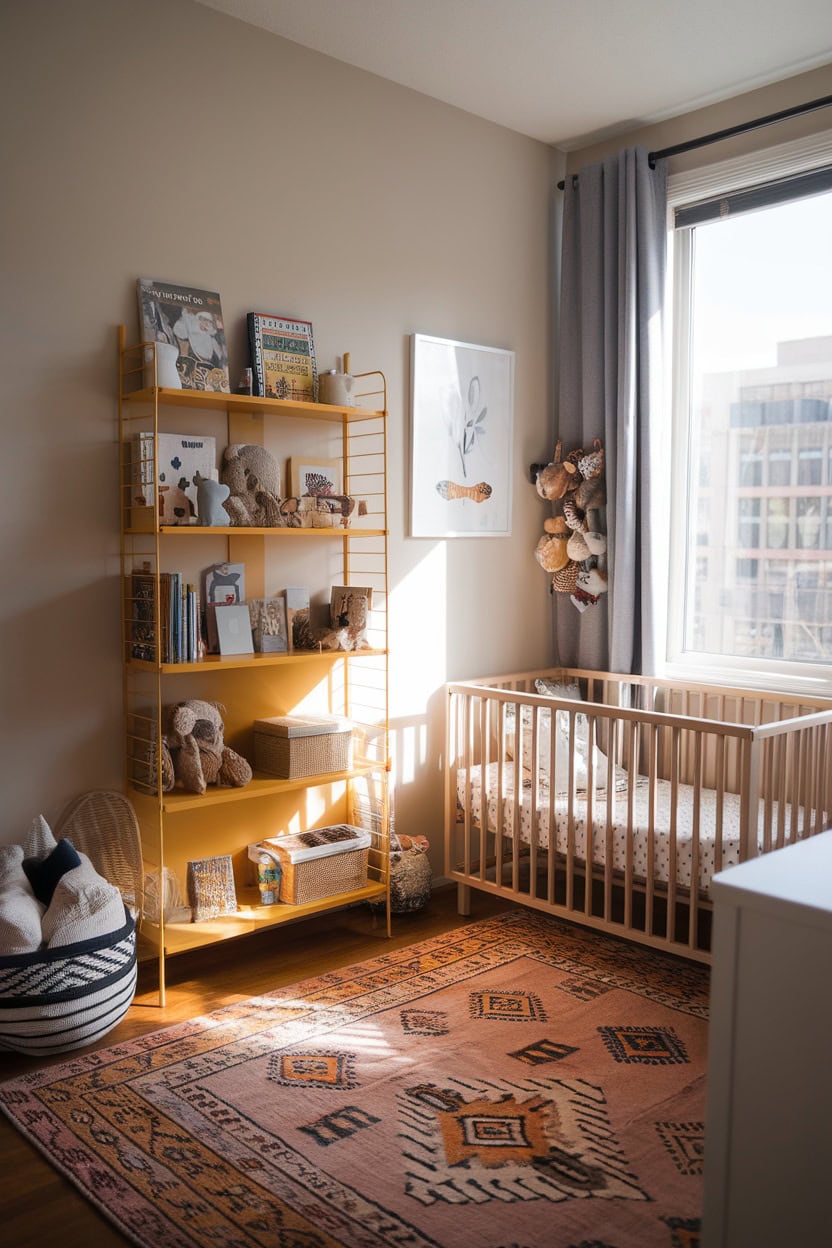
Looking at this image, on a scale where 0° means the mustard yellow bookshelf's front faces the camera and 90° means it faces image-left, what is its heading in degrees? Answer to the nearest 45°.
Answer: approximately 315°

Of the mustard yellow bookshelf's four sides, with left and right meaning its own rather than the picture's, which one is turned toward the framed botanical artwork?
left

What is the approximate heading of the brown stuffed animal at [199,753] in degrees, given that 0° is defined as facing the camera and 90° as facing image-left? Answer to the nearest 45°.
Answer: approximately 315°

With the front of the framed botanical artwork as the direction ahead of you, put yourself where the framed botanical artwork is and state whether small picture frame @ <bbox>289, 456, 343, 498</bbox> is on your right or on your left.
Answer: on your right

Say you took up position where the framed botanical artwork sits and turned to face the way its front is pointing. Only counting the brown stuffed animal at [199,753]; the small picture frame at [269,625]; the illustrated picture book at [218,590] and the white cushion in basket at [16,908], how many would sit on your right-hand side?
4
